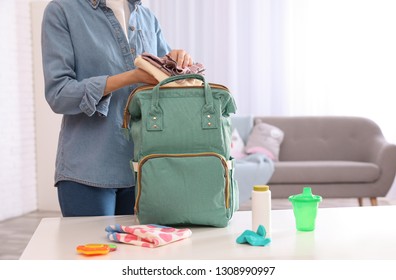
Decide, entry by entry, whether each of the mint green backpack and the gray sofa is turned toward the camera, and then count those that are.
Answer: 2

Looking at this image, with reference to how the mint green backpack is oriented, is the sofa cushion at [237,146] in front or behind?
behind

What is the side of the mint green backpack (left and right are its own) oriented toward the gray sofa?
back

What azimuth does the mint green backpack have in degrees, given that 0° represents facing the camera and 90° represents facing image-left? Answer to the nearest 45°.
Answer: approximately 0°

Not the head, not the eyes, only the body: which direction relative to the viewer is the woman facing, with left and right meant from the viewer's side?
facing the viewer and to the right of the viewer

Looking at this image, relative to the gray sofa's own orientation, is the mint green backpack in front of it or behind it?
in front

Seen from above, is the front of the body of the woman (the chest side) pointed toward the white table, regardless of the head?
yes
